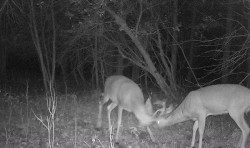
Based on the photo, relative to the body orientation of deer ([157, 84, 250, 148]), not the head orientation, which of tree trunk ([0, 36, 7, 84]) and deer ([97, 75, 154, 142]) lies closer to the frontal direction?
the deer

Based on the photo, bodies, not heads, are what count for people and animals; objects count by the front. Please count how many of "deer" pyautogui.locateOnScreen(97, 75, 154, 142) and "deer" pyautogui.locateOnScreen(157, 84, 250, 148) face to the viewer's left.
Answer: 1

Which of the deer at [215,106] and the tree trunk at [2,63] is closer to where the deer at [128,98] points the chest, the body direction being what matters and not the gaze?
the deer

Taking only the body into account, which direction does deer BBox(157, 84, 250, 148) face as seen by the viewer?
to the viewer's left

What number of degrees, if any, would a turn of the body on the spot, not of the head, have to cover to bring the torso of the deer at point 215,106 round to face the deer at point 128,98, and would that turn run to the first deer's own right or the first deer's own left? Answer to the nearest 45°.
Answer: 0° — it already faces it

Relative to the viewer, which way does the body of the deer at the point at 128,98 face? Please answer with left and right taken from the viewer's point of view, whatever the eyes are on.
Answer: facing the viewer and to the right of the viewer

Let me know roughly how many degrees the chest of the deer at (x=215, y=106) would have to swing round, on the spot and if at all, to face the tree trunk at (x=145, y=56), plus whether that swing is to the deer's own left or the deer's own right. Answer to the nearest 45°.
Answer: approximately 45° to the deer's own right

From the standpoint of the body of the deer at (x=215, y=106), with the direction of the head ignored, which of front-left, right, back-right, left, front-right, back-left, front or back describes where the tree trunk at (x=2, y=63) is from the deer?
front-right

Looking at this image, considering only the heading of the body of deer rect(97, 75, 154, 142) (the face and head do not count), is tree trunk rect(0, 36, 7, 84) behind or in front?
behind

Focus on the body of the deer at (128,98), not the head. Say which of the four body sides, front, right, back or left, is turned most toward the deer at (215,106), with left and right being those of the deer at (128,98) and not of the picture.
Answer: front

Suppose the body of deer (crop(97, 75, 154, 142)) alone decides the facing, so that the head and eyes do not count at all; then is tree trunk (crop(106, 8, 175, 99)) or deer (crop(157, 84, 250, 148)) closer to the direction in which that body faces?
the deer
